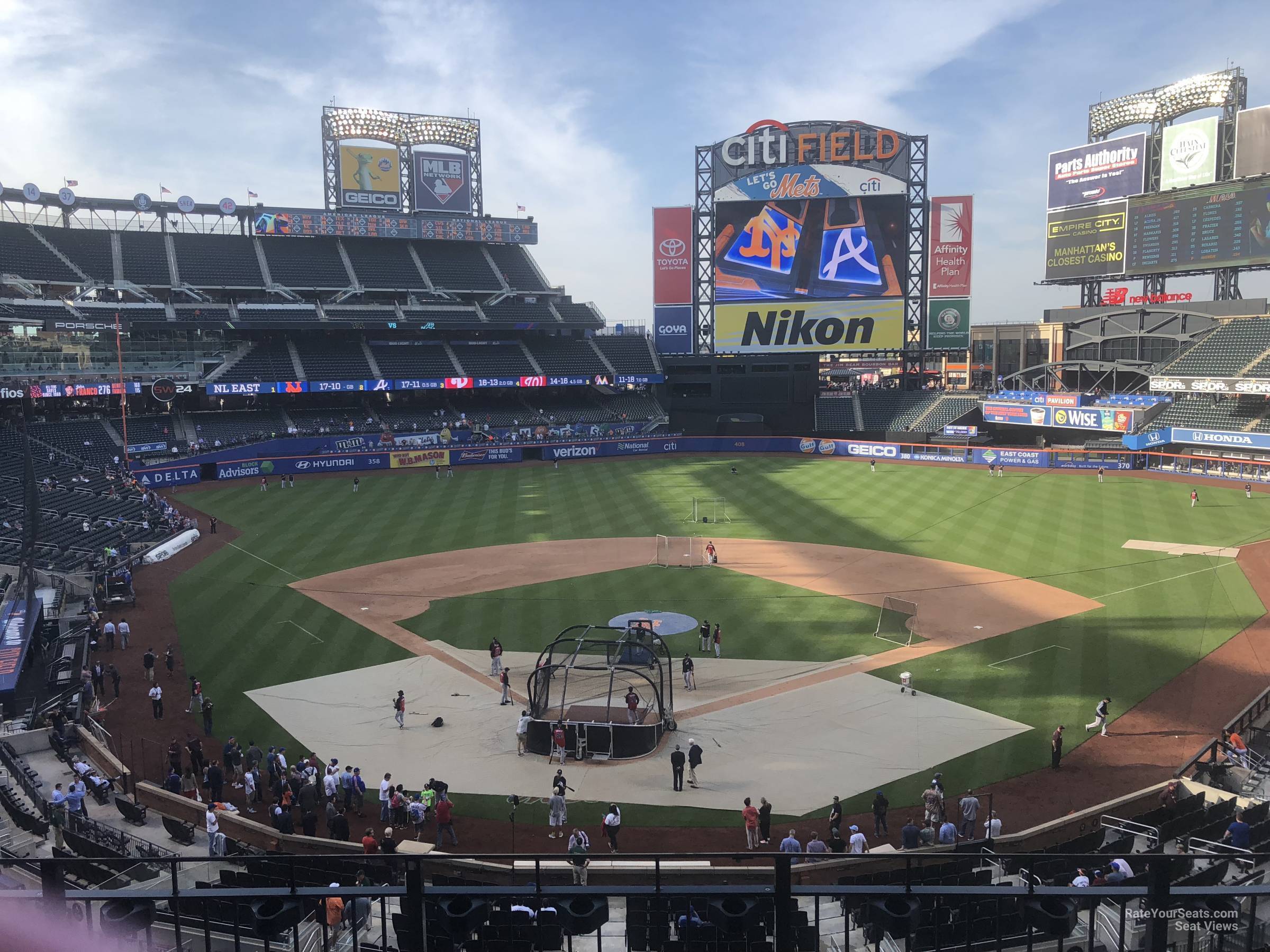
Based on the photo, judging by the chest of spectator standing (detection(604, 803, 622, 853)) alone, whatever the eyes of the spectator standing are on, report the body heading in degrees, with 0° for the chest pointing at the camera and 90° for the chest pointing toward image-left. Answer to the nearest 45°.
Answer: approximately 180°

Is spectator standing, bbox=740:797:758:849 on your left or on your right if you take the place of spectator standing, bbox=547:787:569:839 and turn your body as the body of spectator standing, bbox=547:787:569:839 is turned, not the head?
on your right

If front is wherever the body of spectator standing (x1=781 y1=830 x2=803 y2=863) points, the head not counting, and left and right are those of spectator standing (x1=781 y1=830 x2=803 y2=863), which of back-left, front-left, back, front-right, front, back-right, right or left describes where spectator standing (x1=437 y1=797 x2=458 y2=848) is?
left

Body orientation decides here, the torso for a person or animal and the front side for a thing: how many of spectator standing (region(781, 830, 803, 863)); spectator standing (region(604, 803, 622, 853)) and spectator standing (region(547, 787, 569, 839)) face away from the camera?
3

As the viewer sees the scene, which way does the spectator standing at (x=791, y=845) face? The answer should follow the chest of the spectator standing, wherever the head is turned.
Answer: away from the camera

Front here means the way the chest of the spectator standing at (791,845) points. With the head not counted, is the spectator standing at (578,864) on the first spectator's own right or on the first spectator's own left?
on the first spectator's own left

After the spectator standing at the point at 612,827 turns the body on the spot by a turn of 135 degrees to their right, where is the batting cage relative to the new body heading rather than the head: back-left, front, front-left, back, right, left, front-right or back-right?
back-left

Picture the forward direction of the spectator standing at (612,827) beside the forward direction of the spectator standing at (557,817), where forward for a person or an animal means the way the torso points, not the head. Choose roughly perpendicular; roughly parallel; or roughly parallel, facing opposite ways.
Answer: roughly parallel

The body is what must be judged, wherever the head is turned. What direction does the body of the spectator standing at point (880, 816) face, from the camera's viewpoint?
away from the camera

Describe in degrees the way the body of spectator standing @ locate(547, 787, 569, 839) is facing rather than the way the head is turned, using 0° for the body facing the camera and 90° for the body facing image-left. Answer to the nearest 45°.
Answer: approximately 180°

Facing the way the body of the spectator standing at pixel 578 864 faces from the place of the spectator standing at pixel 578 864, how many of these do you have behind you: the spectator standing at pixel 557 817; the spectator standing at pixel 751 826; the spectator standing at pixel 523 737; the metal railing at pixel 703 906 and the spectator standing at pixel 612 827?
1
